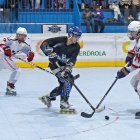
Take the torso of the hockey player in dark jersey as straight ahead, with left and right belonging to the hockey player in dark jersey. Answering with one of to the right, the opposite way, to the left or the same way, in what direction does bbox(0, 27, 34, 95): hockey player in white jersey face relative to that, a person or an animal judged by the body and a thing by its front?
the same way

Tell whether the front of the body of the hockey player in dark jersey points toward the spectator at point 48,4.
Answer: no

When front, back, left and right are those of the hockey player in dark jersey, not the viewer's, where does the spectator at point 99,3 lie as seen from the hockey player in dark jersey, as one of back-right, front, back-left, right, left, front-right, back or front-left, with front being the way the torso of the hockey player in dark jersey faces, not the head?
back-left

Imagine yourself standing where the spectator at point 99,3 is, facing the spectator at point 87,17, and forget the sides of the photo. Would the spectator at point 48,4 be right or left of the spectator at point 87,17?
right

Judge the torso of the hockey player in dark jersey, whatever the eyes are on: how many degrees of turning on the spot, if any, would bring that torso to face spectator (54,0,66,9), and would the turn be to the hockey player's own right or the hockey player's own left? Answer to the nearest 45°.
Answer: approximately 135° to the hockey player's own left

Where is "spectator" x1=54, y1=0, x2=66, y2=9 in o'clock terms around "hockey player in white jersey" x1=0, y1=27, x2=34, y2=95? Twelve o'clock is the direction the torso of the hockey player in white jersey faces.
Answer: The spectator is roughly at 8 o'clock from the hockey player in white jersey.

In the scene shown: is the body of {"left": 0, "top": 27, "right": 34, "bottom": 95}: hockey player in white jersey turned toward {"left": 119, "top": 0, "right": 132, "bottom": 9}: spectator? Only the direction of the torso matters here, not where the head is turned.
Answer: no

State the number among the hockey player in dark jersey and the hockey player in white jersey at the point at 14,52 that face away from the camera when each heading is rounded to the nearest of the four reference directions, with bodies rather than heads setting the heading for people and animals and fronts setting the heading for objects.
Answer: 0

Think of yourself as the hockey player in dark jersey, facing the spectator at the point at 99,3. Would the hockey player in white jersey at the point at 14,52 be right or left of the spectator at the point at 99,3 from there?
left

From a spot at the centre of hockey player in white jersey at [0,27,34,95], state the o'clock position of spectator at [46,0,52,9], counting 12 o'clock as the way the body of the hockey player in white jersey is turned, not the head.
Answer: The spectator is roughly at 8 o'clock from the hockey player in white jersey.

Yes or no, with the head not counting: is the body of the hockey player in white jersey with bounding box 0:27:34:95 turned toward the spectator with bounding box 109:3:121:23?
no

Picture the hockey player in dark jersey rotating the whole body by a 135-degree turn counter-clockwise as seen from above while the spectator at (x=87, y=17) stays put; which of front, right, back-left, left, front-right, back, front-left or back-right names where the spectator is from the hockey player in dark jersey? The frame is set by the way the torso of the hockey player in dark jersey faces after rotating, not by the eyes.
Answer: front

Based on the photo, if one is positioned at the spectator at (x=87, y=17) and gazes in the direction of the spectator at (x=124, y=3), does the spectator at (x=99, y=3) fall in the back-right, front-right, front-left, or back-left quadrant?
front-left

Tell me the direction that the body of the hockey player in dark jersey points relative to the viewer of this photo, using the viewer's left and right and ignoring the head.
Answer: facing the viewer and to the right of the viewer
